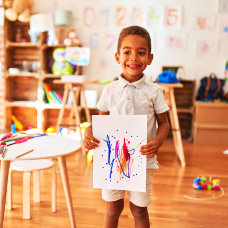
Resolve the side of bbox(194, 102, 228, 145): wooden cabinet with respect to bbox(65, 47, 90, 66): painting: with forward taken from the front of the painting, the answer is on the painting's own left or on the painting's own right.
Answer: on the painting's own left

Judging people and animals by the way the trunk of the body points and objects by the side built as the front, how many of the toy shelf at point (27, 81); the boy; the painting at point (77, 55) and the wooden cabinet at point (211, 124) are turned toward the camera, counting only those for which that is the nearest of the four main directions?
4

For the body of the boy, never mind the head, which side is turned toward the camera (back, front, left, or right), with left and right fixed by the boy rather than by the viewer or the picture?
front

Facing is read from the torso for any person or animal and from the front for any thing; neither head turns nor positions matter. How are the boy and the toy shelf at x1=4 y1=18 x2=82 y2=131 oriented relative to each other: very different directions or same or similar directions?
same or similar directions

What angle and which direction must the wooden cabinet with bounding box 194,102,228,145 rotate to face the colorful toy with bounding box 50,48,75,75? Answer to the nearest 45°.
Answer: approximately 90° to its right

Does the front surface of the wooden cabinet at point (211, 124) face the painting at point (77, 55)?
no

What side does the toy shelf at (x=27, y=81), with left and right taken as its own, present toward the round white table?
front

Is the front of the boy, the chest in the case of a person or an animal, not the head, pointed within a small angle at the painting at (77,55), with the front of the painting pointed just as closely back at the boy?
no

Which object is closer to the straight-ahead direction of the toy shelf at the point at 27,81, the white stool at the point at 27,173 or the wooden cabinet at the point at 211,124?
the white stool

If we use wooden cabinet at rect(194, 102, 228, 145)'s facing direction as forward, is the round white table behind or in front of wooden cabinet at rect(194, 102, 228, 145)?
in front

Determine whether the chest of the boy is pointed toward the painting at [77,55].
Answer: no

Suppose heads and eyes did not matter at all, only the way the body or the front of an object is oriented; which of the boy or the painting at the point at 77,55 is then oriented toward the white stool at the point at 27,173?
the painting

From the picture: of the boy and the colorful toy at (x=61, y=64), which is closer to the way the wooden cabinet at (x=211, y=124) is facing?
the boy

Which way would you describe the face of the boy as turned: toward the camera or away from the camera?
toward the camera

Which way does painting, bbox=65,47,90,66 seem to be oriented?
toward the camera

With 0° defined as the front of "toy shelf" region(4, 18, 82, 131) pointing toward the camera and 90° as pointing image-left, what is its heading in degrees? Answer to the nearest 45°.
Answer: approximately 0°

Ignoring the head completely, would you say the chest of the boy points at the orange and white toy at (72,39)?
no

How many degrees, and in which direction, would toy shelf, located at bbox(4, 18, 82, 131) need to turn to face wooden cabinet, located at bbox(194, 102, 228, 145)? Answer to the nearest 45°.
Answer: approximately 45° to its left

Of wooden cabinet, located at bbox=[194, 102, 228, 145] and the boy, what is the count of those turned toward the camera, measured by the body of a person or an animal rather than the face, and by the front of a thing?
2
